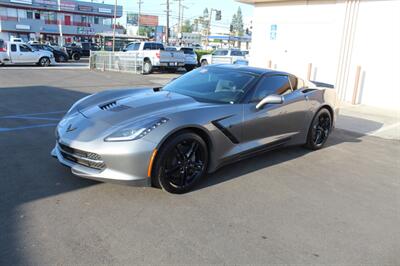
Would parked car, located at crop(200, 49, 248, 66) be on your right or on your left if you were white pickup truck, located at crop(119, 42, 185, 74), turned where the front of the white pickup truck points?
on your right

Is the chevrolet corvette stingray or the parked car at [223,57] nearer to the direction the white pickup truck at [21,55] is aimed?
the parked car

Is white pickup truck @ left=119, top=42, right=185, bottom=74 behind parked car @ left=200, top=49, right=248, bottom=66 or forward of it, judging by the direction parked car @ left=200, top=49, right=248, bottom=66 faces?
forward

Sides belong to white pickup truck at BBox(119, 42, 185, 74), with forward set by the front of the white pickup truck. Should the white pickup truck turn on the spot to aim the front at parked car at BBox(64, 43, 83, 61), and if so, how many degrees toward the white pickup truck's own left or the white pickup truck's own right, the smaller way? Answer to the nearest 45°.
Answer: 0° — it already faces it

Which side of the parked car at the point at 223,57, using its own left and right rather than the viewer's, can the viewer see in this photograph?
left

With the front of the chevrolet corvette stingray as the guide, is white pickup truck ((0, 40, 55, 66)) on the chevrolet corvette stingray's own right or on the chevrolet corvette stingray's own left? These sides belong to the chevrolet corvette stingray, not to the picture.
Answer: on the chevrolet corvette stingray's own right

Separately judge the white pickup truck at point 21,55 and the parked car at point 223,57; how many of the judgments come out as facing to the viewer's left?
1

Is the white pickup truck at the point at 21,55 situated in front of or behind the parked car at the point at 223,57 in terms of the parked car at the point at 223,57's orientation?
in front

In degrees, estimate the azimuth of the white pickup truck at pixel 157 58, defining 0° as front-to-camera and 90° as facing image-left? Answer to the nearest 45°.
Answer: approximately 135°

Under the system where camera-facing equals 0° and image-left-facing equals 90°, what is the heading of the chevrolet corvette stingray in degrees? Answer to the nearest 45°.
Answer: approximately 45°

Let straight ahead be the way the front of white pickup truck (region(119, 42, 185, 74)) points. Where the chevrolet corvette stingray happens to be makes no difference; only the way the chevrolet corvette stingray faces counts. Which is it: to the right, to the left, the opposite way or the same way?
to the left

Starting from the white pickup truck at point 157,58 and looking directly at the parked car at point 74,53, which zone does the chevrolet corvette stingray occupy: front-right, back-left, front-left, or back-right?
back-left

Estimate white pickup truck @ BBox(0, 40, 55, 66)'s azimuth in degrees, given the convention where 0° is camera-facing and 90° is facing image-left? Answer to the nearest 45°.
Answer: approximately 270°
